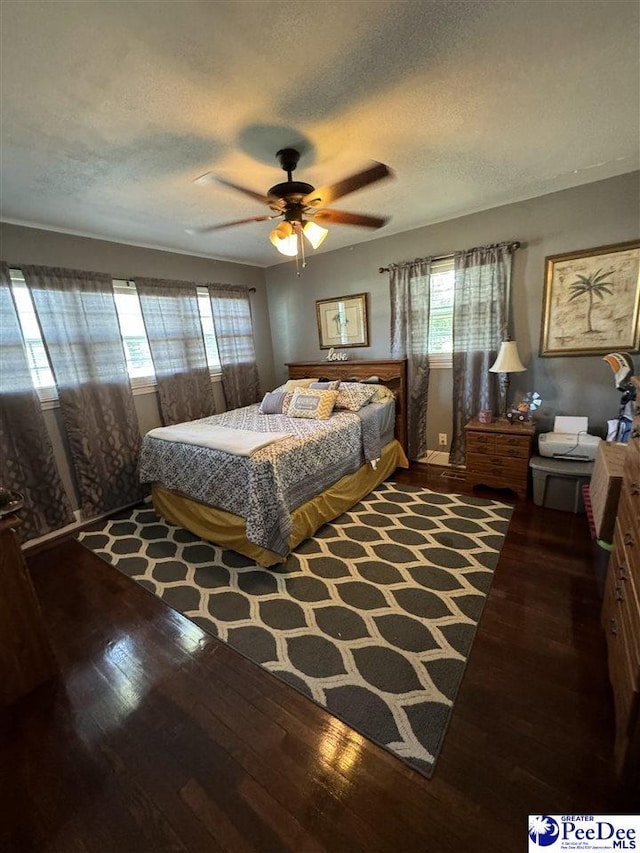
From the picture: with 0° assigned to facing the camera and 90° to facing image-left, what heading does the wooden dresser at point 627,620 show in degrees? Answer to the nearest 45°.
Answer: approximately 90°

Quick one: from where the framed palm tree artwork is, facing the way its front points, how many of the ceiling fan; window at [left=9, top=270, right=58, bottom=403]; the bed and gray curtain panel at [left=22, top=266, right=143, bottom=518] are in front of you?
4

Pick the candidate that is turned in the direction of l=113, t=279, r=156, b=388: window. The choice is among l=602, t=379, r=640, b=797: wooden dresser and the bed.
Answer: the wooden dresser

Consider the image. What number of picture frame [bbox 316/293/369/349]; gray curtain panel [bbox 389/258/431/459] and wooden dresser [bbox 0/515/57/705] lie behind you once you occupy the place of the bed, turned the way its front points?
2

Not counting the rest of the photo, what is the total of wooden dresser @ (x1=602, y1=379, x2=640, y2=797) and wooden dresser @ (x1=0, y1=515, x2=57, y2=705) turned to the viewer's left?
1

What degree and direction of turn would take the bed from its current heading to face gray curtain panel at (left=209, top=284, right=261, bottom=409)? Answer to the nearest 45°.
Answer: approximately 135° to its right

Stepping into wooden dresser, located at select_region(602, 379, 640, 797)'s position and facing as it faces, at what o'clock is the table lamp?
The table lamp is roughly at 2 o'clock from the wooden dresser.

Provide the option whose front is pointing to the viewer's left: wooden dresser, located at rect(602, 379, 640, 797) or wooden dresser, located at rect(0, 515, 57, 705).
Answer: wooden dresser, located at rect(602, 379, 640, 797)

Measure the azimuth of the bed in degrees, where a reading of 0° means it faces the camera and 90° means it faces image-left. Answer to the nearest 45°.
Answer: approximately 45°
